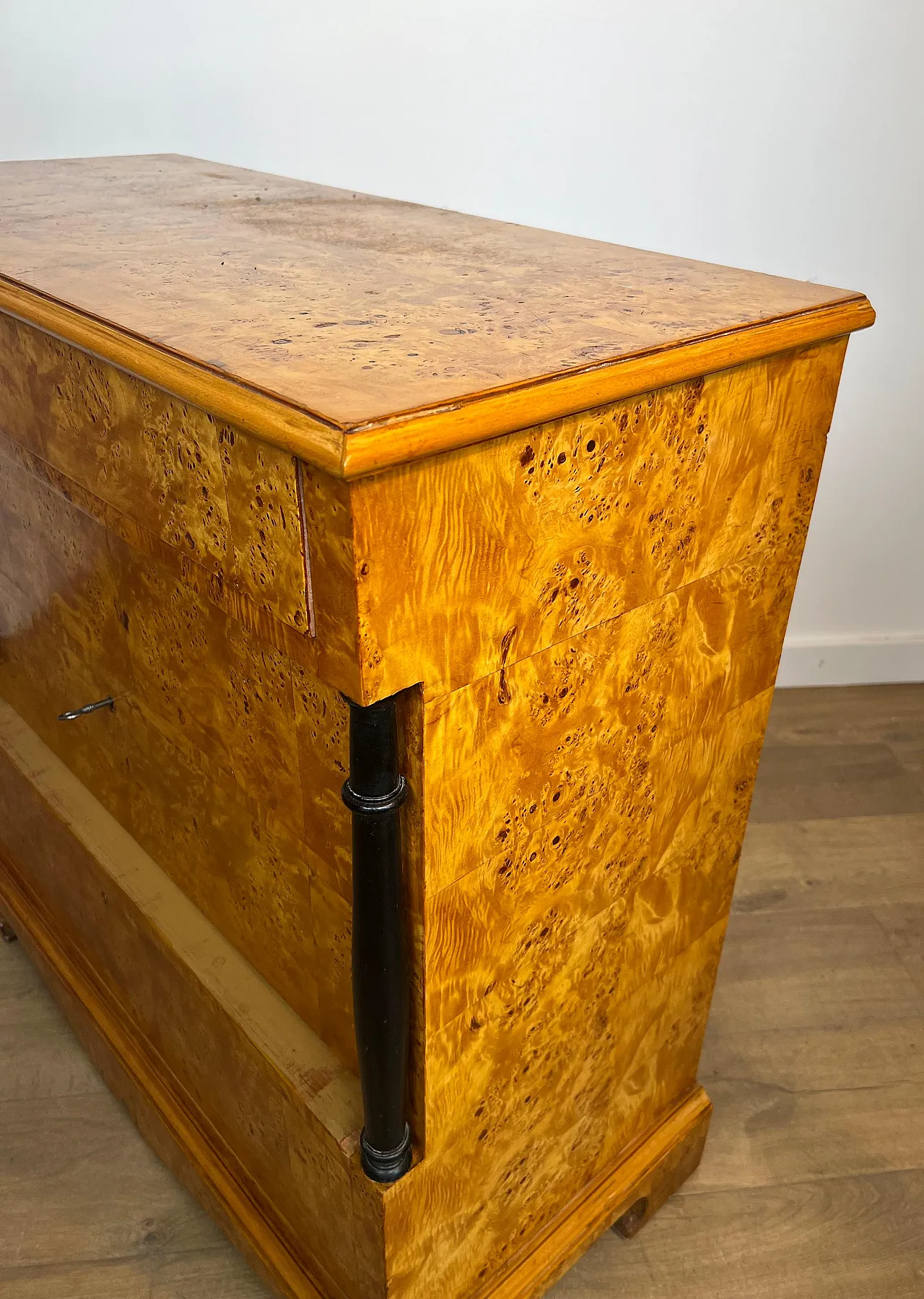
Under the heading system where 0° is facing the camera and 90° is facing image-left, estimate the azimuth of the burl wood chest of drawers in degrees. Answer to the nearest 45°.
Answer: approximately 45°
